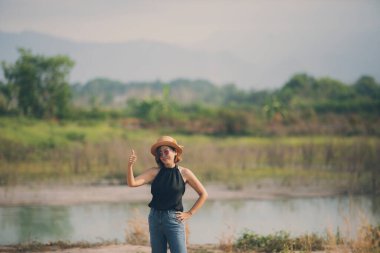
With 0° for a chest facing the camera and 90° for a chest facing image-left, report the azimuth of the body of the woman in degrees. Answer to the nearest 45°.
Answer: approximately 0°

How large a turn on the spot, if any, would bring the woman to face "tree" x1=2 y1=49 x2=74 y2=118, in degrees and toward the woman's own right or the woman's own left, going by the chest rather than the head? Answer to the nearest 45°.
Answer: approximately 180°
